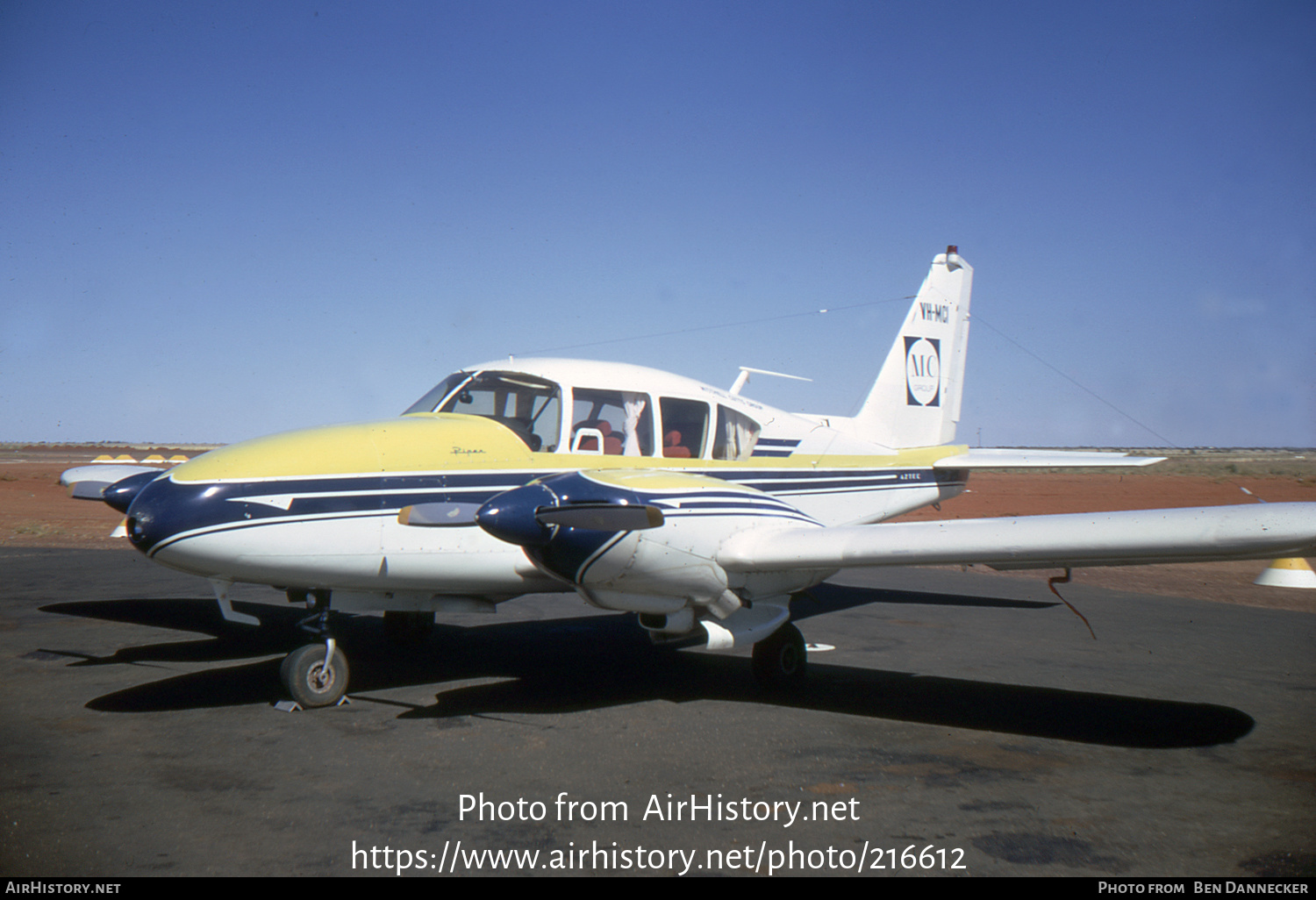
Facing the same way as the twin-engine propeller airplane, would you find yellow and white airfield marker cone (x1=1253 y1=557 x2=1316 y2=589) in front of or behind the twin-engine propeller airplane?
behind

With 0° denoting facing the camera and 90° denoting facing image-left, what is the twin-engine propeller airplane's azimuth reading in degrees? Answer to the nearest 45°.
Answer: approximately 45°
